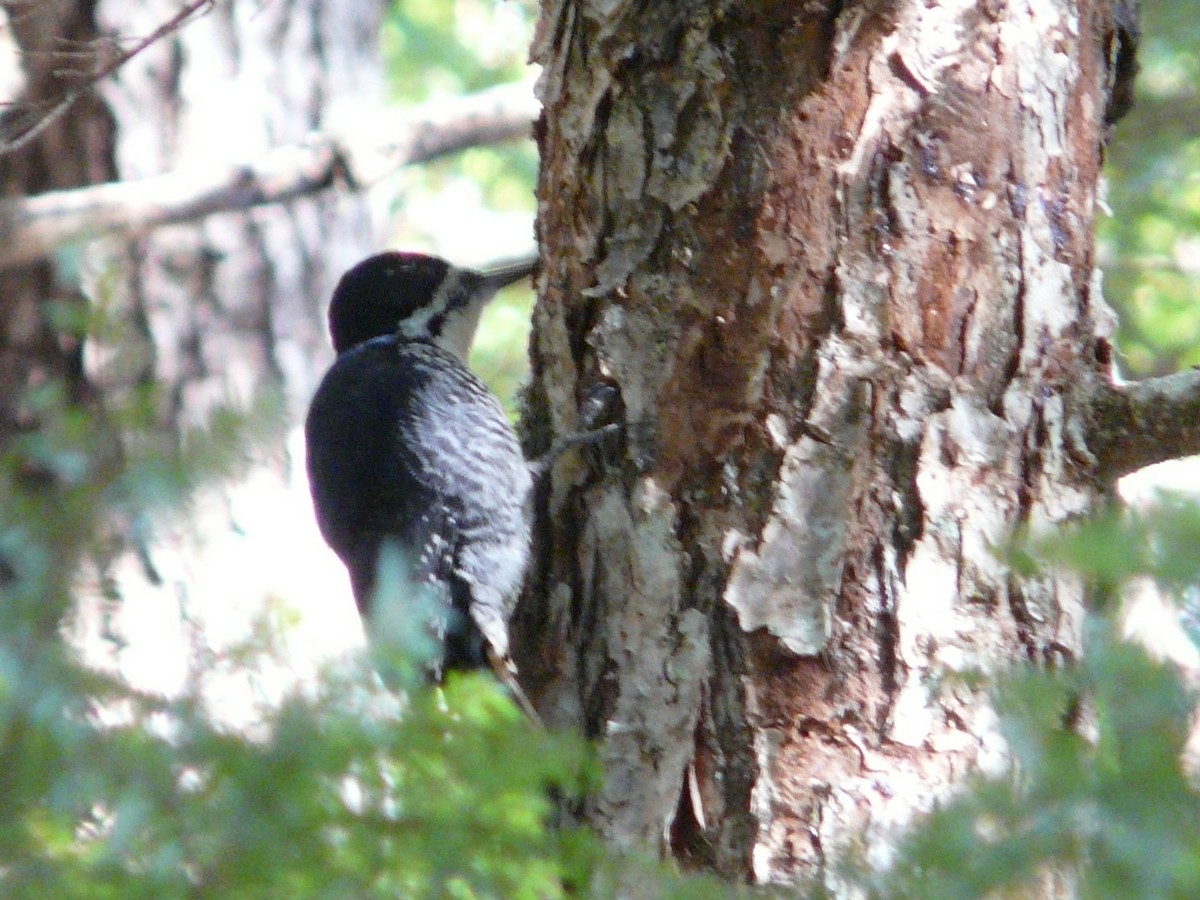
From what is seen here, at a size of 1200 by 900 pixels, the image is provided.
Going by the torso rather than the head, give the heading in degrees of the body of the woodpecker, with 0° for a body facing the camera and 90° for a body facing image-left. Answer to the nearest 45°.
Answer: approximately 270°

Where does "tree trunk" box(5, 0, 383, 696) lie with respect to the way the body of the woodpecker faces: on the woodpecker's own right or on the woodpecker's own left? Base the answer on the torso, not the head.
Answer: on the woodpecker's own left
